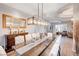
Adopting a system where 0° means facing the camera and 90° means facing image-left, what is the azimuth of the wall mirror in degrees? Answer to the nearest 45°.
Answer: approximately 315°
